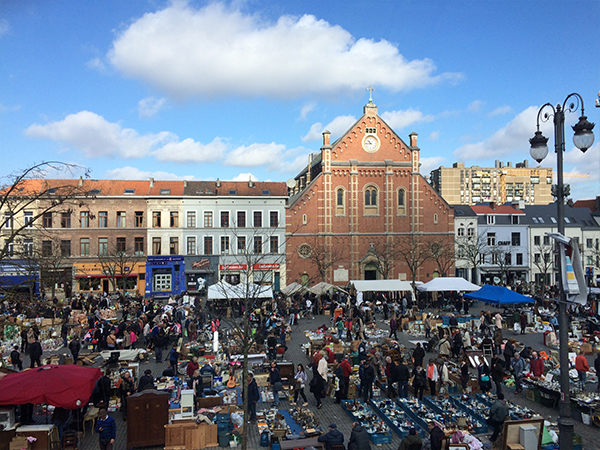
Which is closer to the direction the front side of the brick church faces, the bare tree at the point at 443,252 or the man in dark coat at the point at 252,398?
the man in dark coat

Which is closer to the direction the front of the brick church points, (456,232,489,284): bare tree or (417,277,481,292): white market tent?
the white market tent

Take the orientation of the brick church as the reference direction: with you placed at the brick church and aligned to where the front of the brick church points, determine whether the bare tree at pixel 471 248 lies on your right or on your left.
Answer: on your left

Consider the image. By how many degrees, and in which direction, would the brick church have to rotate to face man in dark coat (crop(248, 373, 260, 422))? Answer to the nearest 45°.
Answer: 0° — it already faces them

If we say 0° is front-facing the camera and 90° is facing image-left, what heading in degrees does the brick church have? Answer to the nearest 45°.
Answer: approximately 0°

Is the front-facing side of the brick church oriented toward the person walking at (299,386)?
yes

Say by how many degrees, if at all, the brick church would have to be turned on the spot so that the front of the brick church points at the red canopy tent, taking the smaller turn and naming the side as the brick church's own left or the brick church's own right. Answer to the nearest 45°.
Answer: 0° — it already faces it
